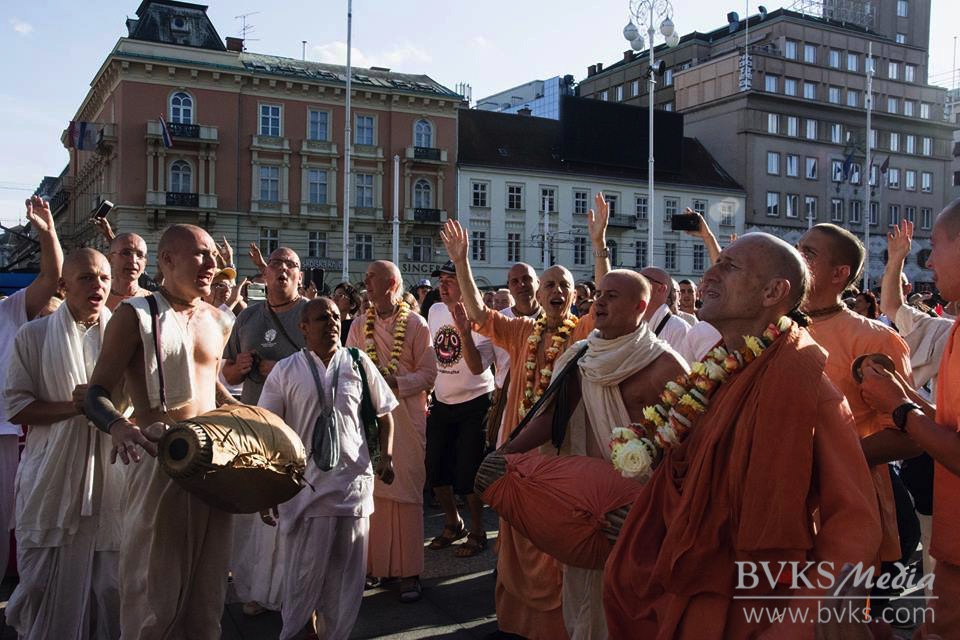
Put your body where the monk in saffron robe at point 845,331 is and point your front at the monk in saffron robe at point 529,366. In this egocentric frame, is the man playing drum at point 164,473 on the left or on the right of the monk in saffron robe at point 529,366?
left

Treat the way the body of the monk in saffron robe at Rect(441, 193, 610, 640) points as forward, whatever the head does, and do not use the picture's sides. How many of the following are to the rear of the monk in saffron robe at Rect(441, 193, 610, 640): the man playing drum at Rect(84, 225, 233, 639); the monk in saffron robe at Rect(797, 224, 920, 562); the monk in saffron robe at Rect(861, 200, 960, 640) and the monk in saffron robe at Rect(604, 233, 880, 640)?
0

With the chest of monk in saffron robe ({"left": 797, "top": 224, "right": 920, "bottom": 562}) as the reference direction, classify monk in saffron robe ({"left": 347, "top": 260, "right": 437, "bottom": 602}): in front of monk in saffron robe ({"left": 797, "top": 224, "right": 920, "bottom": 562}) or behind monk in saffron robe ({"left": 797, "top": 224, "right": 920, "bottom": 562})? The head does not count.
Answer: in front

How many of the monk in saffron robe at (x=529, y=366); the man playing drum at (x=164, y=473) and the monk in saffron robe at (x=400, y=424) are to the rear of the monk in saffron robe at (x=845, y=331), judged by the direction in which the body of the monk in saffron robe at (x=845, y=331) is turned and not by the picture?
0

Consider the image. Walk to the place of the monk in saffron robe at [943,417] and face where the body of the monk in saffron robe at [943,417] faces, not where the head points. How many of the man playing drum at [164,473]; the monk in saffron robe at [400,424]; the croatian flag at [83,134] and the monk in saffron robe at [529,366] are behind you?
0

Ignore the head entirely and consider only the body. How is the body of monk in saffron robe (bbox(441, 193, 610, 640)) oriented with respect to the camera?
toward the camera

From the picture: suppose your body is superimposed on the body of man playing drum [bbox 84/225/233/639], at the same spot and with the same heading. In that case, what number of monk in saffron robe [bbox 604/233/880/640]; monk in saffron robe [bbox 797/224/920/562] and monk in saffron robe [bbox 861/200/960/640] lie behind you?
0

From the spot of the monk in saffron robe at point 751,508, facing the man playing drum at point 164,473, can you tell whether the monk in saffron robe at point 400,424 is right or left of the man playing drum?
right

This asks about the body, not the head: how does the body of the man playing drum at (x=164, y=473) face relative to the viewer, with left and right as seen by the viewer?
facing the viewer and to the right of the viewer

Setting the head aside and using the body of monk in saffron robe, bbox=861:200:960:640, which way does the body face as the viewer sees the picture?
to the viewer's left

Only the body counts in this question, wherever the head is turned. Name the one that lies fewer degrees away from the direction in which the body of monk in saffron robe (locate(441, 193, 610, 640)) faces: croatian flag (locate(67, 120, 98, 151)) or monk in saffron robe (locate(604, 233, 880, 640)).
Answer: the monk in saffron robe

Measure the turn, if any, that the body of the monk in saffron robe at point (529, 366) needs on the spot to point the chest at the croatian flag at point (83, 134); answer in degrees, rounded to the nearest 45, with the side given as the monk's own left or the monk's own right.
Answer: approximately 135° to the monk's own right

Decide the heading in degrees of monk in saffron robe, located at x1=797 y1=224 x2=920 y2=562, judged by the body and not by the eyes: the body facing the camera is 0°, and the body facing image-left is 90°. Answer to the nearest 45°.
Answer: approximately 90°

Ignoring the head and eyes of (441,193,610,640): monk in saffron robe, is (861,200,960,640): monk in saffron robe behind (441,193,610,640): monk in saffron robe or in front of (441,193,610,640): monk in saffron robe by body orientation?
in front

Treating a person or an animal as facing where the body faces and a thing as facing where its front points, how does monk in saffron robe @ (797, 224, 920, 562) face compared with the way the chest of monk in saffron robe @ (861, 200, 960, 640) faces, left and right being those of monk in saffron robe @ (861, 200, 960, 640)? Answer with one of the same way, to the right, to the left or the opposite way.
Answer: the same way

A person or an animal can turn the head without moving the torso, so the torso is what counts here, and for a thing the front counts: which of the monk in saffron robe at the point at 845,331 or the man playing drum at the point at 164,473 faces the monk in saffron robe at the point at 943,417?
the man playing drum

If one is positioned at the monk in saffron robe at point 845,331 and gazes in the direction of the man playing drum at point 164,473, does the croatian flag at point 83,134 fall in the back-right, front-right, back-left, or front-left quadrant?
front-right

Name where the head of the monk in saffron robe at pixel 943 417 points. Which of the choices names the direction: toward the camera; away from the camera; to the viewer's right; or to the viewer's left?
to the viewer's left
